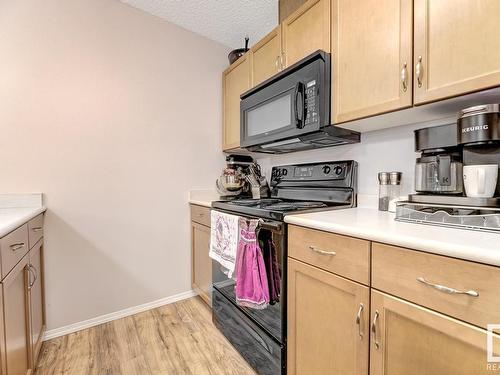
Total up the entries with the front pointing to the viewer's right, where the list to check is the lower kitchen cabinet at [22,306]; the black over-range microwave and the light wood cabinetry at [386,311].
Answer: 1

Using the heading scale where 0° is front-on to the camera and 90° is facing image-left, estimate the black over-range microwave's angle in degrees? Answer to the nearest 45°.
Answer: approximately 45°

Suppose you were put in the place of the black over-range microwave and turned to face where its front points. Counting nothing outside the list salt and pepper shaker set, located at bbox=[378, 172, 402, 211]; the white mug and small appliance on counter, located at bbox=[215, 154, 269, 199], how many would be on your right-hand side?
1

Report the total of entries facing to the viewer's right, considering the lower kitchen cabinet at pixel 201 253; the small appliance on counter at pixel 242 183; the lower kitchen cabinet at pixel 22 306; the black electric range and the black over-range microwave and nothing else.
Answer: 1

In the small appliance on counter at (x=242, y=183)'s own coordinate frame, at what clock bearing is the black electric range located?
The black electric range is roughly at 10 o'clock from the small appliance on counter.

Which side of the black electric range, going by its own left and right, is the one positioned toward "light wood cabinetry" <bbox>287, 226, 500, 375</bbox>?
left

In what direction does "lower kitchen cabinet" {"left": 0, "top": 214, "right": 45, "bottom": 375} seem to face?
to the viewer's right

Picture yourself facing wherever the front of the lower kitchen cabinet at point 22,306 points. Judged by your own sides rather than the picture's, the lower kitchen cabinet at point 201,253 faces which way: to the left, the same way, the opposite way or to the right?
the opposite way
